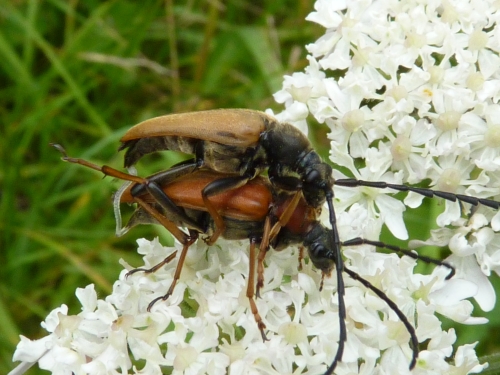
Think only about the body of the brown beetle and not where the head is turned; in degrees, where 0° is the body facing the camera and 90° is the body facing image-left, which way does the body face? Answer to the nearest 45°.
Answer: approximately 270°
